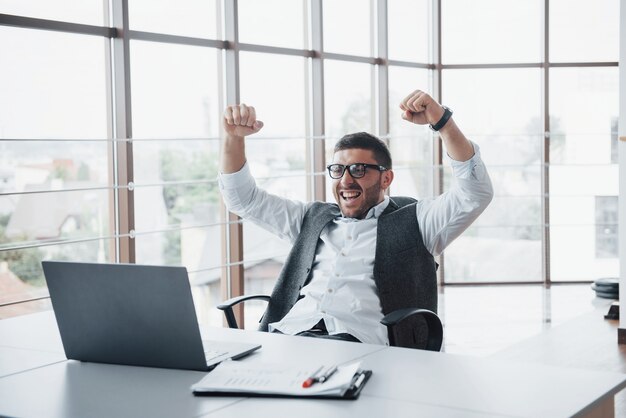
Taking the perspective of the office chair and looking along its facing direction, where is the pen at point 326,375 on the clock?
The pen is roughly at 11 o'clock from the office chair.

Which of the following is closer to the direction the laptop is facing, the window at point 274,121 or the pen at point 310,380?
the window

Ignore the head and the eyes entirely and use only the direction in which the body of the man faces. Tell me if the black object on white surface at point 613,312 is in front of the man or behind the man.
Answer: behind

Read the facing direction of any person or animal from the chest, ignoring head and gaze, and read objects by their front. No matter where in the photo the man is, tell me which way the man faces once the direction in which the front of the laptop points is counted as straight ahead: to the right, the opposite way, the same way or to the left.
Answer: the opposite way

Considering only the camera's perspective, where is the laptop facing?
facing away from the viewer and to the right of the viewer

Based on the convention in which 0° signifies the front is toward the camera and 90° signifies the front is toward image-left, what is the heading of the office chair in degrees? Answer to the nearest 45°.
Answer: approximately 45°

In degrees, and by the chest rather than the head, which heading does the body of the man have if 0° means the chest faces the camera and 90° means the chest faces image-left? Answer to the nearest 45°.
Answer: approximately 45°

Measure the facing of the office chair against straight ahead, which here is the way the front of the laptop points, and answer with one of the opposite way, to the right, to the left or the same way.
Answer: the opposite way

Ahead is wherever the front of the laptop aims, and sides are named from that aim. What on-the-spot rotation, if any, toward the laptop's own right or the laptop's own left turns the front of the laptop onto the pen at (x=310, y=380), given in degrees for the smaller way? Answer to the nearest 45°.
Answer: approximately 90° to the laptop's own right

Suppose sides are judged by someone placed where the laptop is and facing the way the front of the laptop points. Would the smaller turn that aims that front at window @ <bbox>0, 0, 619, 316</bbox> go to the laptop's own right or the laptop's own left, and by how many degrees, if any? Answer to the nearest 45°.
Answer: approximately 45° to the laptop's own left
